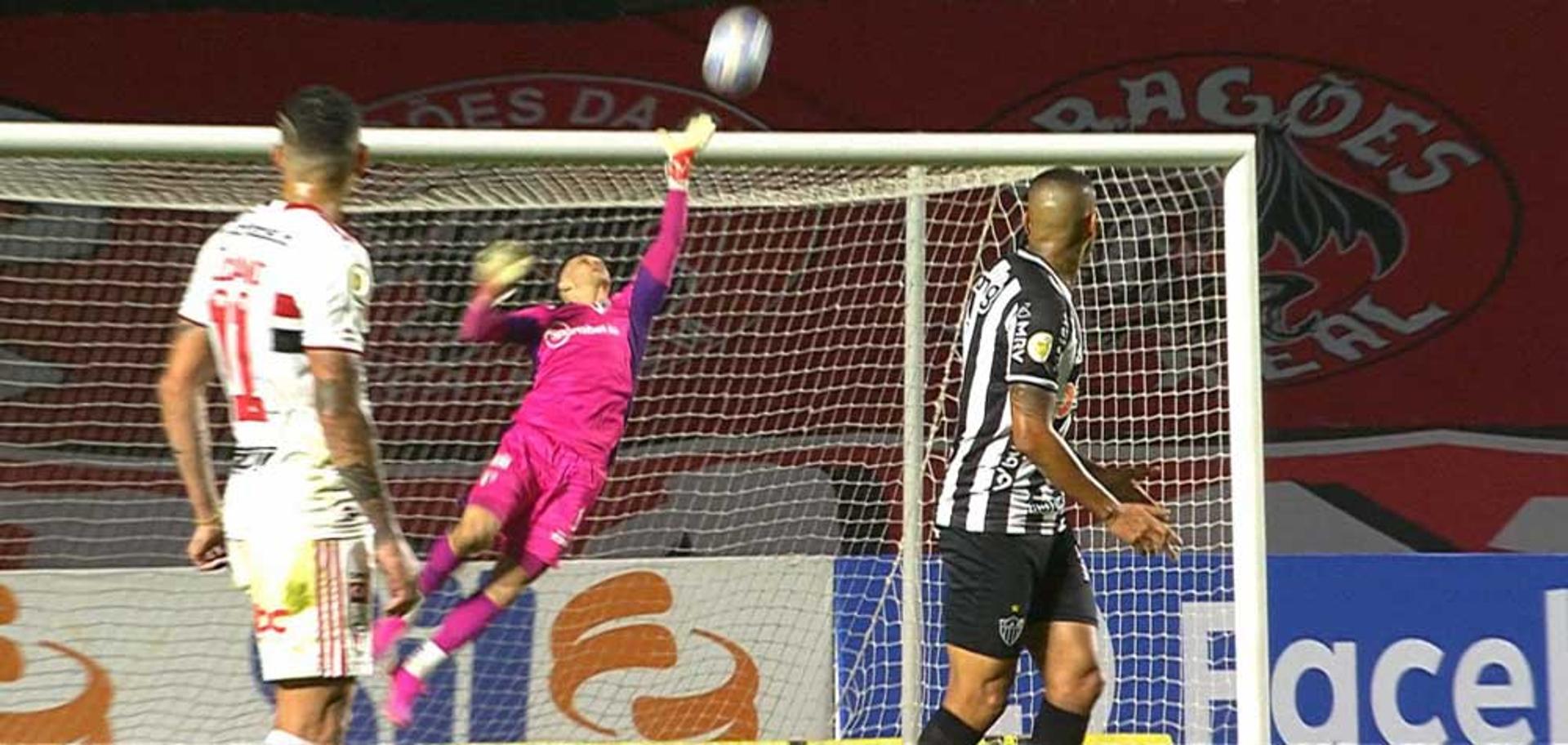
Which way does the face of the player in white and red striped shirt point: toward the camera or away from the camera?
away from the camera

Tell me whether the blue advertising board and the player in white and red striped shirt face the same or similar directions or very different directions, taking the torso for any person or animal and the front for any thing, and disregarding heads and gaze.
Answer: very different directions

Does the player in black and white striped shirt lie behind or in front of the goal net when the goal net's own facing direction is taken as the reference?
in front

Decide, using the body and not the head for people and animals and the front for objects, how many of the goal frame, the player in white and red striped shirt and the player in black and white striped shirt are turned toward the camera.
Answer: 1

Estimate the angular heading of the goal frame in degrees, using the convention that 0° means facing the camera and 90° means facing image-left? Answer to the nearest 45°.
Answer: approximately 0°

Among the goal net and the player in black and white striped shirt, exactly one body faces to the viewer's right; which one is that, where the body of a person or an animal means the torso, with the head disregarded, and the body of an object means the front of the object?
the player in black and white striped shirt
